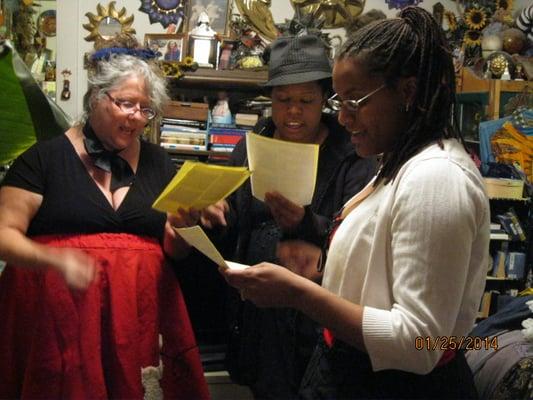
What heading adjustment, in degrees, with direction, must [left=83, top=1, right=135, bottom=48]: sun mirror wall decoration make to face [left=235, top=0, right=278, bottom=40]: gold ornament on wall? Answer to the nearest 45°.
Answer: approximately 90° to its left

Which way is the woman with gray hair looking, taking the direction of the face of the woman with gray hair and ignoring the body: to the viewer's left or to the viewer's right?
to the viewer's right

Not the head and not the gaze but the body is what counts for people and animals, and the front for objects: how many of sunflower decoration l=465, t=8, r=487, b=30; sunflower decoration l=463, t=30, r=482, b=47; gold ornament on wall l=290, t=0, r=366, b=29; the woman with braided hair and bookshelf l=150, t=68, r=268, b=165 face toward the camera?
4

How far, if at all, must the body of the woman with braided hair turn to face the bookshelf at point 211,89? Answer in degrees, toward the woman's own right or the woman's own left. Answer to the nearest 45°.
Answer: approximately 90° to the woman's own right

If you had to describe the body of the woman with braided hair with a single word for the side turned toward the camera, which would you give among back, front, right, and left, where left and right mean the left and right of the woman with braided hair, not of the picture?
left

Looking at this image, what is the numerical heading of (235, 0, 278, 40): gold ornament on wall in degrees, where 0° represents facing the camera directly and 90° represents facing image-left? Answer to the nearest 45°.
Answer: approximately 0°

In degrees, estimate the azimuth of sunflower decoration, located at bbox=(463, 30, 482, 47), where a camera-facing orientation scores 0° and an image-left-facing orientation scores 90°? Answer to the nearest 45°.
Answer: approximately 0°

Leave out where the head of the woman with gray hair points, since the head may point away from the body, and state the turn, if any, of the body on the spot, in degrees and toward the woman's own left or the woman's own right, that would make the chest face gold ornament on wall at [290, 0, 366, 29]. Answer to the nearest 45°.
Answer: approximately 90° to the woman's own left
